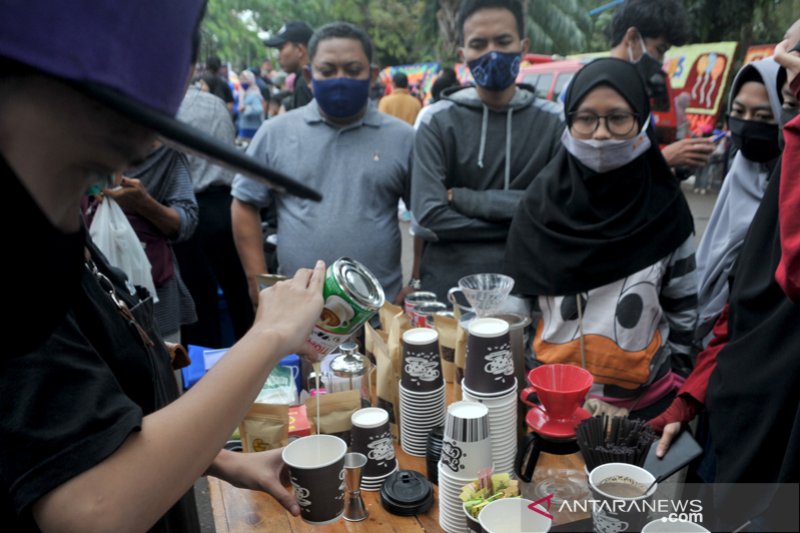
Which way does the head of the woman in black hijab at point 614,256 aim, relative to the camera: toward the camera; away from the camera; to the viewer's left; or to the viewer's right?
toward the camera

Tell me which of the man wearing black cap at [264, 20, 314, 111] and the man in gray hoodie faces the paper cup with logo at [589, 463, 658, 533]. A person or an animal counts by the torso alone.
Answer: the man in gray hoodie

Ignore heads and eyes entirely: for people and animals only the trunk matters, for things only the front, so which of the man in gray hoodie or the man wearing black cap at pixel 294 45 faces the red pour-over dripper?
the man in gray hoodie

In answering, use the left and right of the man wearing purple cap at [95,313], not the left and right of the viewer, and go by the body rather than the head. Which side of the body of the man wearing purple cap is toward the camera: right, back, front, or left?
right

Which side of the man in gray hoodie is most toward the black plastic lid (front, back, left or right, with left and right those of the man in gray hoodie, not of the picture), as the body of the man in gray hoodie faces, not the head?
front

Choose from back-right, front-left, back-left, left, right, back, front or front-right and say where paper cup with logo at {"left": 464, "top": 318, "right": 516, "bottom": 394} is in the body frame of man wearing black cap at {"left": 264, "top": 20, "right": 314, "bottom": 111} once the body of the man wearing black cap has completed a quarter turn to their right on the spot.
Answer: back

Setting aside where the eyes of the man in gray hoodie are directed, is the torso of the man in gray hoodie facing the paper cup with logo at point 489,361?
yes

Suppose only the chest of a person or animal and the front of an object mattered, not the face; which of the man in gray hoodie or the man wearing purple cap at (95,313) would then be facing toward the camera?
the man in gray hoodie

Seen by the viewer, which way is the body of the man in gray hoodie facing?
toward the camera

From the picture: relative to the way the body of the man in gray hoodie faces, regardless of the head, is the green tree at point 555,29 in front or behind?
behind

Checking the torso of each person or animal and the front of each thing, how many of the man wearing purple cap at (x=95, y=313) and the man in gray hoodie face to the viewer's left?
0

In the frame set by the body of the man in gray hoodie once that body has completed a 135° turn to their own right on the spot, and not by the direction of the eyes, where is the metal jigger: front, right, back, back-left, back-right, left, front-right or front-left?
back-left

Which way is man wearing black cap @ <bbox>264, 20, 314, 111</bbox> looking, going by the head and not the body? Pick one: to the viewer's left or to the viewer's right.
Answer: to the viewer's left
